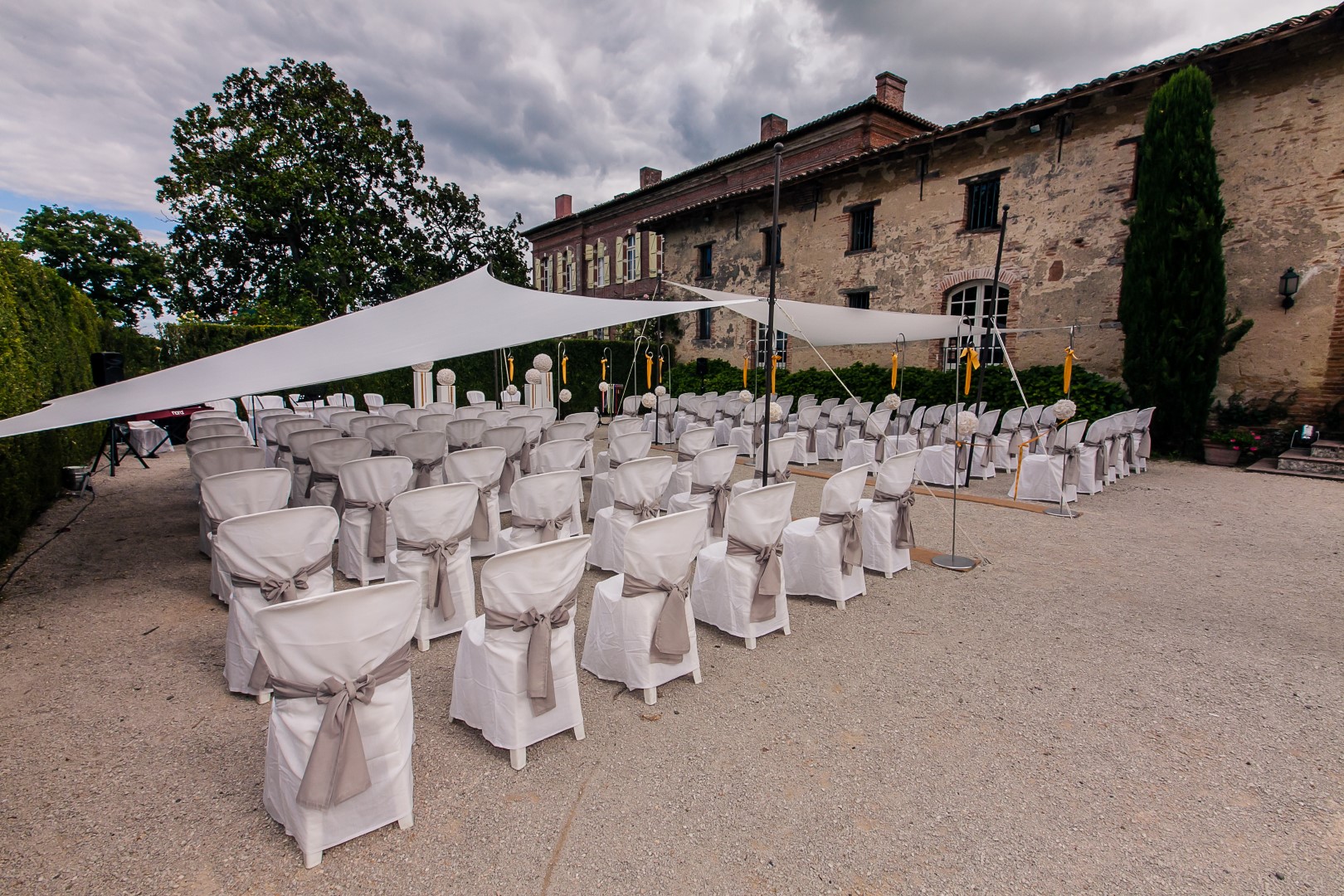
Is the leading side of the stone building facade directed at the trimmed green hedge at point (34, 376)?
yes

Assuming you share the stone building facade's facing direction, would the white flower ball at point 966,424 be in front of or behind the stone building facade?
in front

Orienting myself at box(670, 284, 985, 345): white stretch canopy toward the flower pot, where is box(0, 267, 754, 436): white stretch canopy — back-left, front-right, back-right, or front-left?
back-right

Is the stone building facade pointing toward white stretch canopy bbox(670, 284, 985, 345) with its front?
yes

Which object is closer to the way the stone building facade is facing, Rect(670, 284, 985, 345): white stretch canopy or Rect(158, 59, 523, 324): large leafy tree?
the white stretch canopy

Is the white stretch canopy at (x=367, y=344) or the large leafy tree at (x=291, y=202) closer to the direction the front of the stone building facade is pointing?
the white stretch canopy

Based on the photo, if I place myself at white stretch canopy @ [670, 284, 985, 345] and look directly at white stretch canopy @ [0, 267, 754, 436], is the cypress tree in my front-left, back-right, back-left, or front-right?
back-left

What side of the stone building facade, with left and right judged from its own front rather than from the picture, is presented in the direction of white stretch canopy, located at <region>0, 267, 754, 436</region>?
front

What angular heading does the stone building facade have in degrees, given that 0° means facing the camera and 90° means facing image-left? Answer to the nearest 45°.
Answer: approximately 45°

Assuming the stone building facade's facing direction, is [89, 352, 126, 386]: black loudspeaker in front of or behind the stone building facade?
in front
